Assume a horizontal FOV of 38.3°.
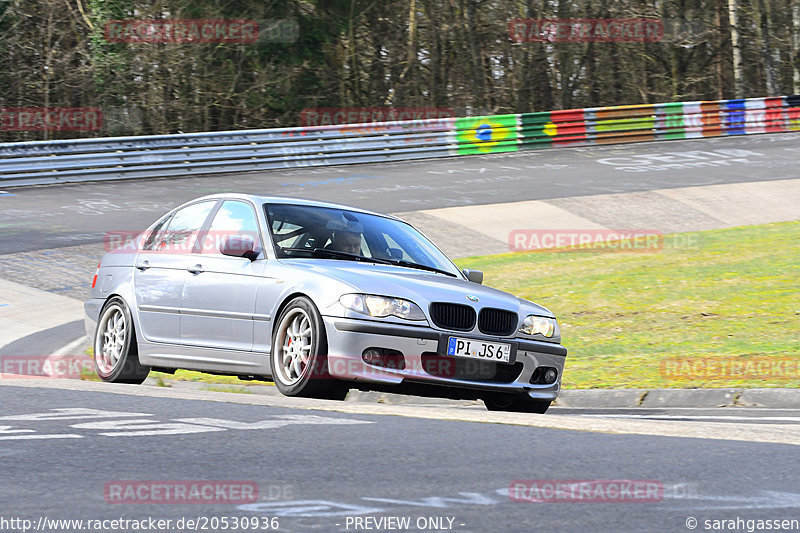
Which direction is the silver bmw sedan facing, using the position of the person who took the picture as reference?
facing the viewer and to the right of the viewer

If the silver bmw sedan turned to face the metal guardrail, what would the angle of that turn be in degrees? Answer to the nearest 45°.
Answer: approximately 135° to its left
